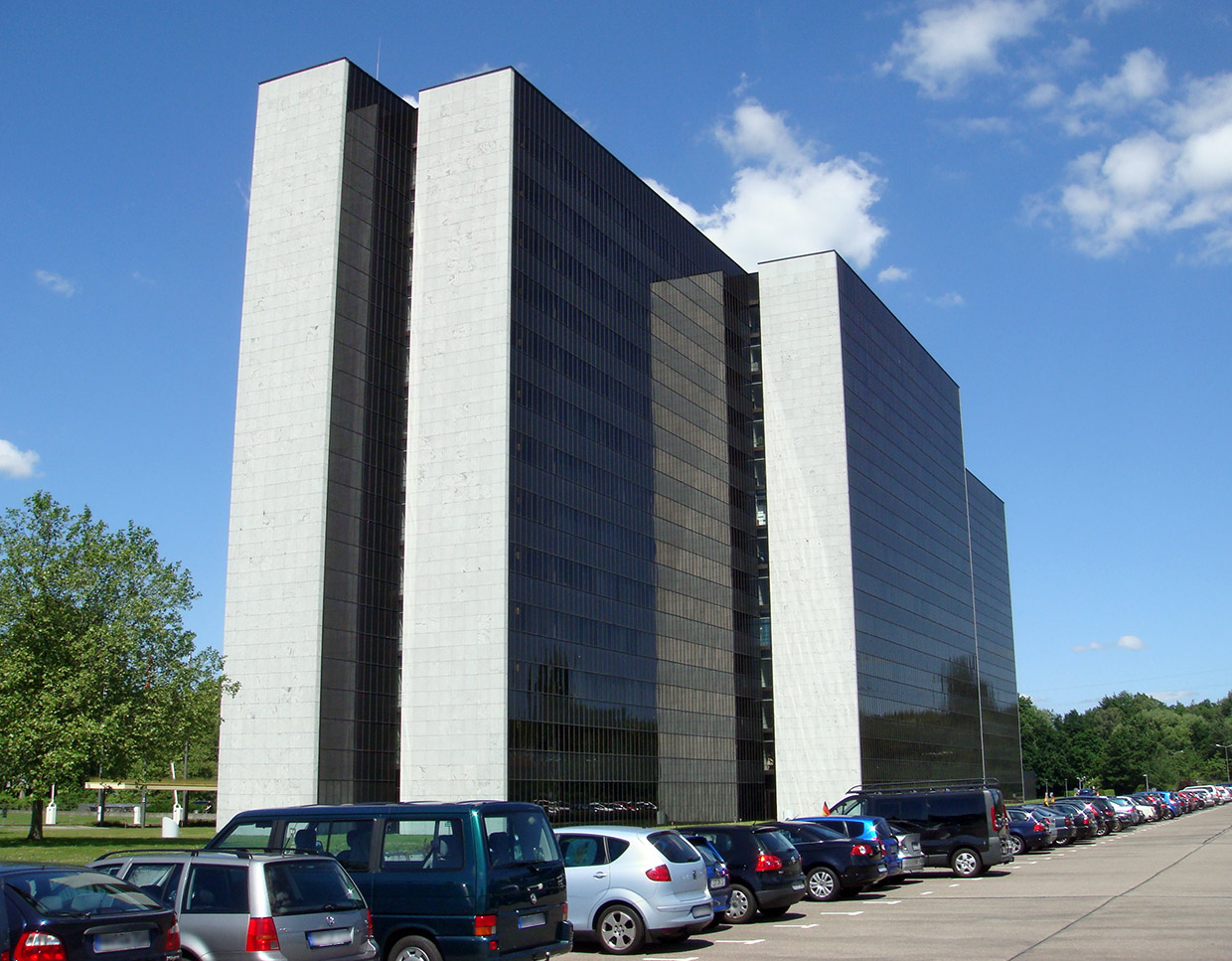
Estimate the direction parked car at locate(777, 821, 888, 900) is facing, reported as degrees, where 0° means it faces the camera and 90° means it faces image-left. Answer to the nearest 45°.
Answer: approximately 135°

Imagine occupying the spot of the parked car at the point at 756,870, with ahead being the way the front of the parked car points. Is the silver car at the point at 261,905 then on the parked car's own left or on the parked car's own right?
on the parked car's own left

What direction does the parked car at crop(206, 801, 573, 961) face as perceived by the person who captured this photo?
facing away from the viewer and to the left of the viewer

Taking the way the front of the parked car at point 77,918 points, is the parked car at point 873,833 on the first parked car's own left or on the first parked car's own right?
on the first parked car's own right

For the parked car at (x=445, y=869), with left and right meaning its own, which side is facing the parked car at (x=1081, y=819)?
right

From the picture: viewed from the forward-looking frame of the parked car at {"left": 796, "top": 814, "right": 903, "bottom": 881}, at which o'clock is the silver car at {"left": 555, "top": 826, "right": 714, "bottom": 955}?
The silver car is roughly at 8 o'clock from the parked car.

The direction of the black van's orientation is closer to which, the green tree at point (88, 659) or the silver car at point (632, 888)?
the green tree

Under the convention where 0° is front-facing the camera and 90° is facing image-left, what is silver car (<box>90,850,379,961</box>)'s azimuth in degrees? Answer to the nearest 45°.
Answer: approximately 135°
